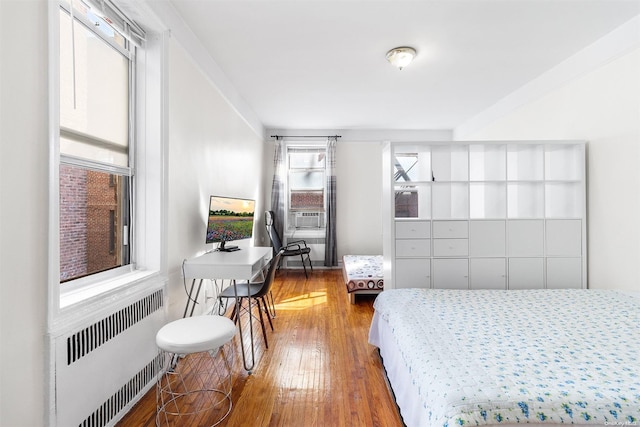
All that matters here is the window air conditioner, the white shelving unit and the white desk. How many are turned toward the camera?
2

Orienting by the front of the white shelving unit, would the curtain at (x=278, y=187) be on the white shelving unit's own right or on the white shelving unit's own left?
on the white shelving unit's own right

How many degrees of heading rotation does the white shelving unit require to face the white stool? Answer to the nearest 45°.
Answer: approximately 45° to its right

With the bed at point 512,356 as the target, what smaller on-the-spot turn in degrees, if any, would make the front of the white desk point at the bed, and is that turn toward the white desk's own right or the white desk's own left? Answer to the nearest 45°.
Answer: approximately 45° to the white desk's own right

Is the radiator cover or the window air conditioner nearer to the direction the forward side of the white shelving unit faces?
the radiator cover

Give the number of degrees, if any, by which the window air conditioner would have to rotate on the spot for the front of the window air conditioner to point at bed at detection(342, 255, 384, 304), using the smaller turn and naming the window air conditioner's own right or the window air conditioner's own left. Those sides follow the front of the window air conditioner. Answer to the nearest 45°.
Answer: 0° — it already faces it

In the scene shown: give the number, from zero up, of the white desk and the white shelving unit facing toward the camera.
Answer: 1

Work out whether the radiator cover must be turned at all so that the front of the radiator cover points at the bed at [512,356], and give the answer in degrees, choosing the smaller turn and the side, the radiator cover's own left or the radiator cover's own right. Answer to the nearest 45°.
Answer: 0° — it already faces it

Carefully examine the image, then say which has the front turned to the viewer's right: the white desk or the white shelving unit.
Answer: the white desk

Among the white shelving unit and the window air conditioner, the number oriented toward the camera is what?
2

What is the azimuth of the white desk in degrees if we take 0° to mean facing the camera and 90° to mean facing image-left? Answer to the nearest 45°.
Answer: approximately 270°
